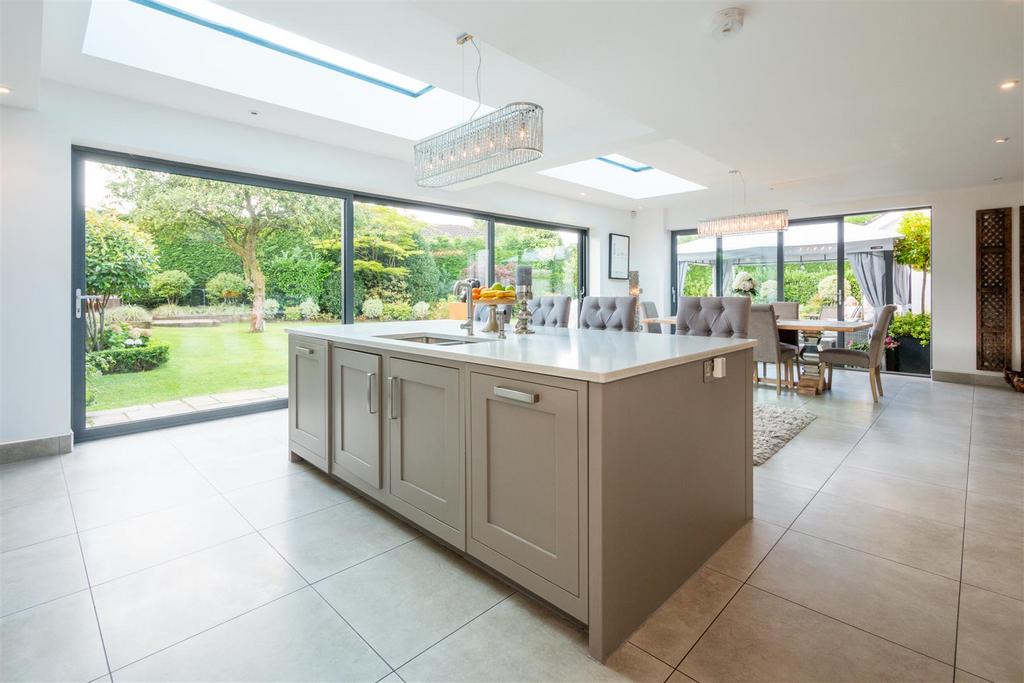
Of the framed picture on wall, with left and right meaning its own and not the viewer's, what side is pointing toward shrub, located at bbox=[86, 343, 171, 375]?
right

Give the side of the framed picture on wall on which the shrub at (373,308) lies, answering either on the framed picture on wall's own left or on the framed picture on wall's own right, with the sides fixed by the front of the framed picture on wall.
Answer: on the framed picture on wall's own right

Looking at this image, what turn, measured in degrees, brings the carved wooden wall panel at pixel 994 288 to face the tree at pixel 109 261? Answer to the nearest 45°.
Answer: approximately 45° to its right

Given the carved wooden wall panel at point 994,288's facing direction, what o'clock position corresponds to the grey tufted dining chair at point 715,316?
The grey tufted dining chair is roughly at 1 o'clock from the carved wooden wall panel.

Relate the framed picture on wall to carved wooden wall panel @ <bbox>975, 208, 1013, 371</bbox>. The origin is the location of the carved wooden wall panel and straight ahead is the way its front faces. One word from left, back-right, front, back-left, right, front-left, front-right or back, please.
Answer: right

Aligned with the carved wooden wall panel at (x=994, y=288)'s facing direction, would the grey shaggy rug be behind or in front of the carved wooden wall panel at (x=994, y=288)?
in front

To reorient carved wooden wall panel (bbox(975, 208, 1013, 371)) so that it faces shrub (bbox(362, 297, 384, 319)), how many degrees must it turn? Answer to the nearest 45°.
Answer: approximately 45° to its right

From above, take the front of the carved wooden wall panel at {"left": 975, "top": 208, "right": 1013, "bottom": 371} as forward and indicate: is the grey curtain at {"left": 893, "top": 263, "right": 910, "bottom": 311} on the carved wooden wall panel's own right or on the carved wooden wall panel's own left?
on the carved wooden wall panel's own right

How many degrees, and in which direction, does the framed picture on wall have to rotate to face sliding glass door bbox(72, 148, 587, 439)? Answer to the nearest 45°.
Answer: approximately 90° to its right

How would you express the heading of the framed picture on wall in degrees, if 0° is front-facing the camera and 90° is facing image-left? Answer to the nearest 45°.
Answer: approximately 315°

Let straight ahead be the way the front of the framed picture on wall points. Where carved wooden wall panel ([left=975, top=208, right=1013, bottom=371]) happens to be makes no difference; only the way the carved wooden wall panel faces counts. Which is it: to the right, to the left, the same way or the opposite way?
to the right
